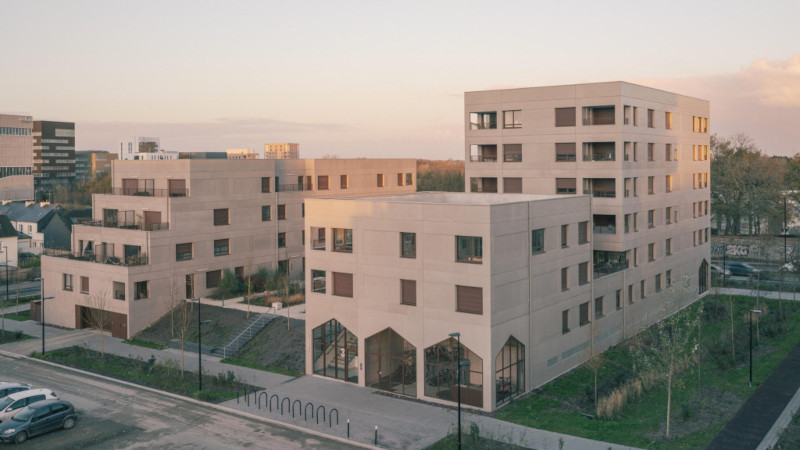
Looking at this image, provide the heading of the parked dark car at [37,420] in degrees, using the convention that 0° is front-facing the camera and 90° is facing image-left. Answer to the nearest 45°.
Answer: approximately 45°

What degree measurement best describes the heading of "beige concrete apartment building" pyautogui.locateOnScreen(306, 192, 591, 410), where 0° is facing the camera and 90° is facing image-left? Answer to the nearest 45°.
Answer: approximately 45°

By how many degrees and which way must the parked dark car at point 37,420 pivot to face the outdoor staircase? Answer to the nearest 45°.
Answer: approximately 180°

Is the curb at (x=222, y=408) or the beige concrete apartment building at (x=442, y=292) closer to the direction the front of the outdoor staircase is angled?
the curb

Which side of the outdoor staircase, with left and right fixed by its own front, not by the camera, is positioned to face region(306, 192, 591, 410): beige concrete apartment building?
left
